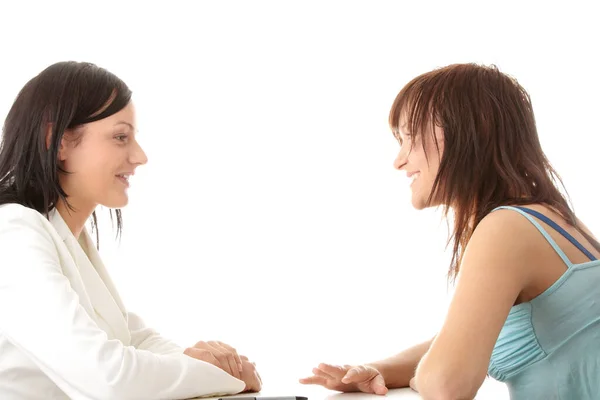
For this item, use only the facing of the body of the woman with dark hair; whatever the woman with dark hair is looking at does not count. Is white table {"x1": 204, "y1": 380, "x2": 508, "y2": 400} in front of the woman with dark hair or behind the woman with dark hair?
in front

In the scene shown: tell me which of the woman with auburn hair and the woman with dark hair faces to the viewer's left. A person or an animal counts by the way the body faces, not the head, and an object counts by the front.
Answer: the woman with auburn hair

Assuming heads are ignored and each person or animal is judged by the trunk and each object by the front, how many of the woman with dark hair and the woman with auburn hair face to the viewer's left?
1

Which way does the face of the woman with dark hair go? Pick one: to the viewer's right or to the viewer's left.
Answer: to the viewer's right

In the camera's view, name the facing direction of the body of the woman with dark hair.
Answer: to the viewer's right

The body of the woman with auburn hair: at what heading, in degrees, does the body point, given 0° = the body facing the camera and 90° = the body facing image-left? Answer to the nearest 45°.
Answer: approximately 90°

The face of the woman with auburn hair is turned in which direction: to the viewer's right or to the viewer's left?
to the viewer's left

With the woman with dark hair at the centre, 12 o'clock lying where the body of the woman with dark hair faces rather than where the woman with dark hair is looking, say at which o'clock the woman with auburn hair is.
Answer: The woman with auburn hair is roughly at 1 o'clock from the woman with dark hair.

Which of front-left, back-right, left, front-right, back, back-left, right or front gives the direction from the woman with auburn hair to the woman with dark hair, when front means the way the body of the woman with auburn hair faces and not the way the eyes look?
front

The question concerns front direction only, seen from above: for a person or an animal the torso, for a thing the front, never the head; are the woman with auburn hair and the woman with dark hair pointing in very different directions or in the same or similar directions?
very different directions
